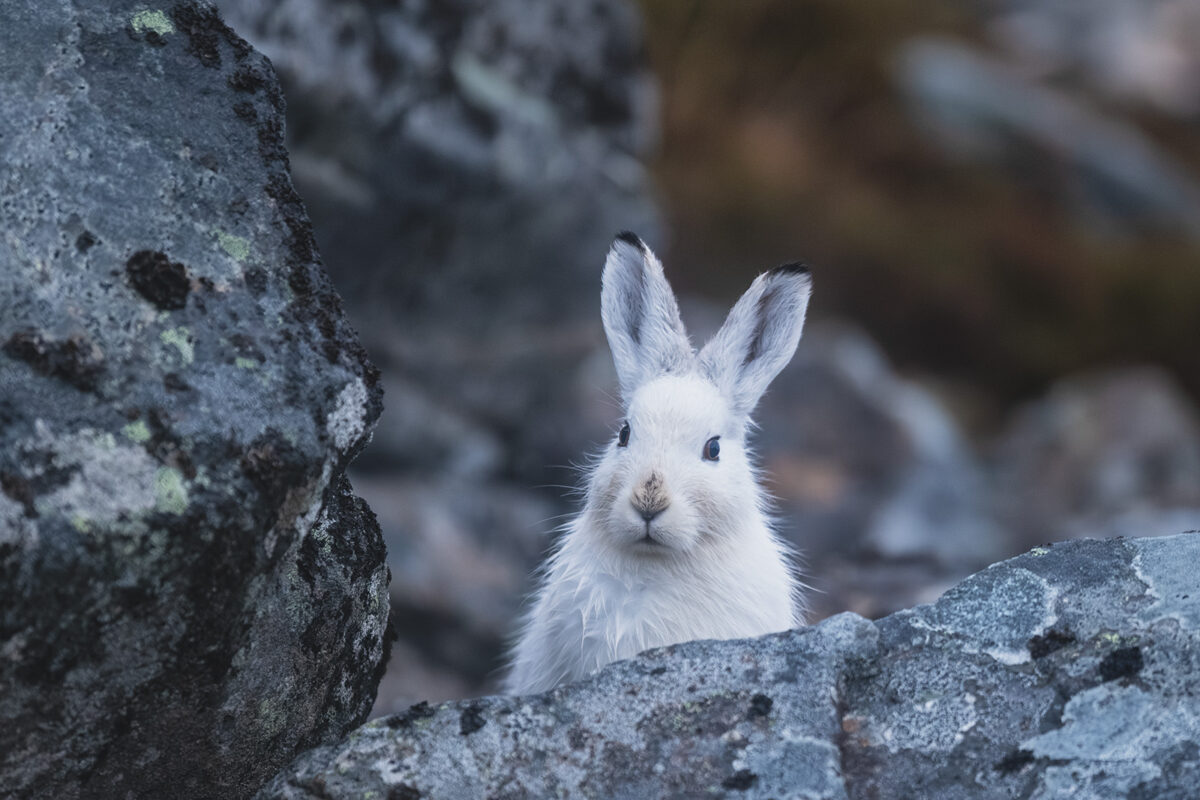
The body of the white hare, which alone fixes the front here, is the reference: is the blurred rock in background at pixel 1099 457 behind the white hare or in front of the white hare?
behind

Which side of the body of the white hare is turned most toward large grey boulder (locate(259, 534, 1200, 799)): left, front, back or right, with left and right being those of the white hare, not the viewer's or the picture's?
front

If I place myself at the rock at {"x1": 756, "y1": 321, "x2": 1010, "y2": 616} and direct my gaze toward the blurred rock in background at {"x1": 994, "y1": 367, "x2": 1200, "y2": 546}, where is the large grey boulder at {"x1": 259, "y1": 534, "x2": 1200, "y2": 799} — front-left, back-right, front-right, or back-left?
back-right

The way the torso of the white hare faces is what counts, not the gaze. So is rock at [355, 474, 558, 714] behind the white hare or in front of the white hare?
behind

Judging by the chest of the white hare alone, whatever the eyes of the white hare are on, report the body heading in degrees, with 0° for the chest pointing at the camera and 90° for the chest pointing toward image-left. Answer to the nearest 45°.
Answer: approximately 0°
